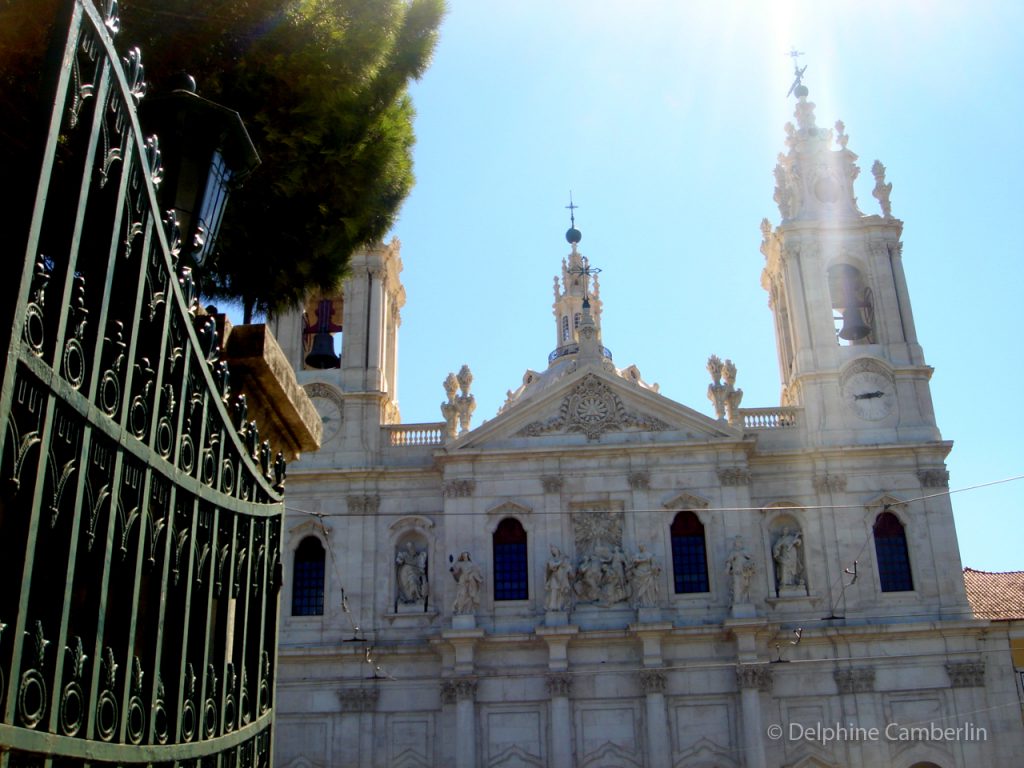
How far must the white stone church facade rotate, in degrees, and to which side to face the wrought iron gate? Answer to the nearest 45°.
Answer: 0° — it already faces it

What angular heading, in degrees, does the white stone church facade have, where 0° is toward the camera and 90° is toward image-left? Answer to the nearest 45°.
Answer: approximately 0°

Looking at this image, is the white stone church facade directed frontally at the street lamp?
yes

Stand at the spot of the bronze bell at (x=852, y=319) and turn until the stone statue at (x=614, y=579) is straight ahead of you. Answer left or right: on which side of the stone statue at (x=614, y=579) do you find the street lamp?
left

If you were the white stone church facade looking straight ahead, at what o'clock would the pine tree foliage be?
The pine tree foliage is roughly at 12 o'clock from the white stone church facade.
